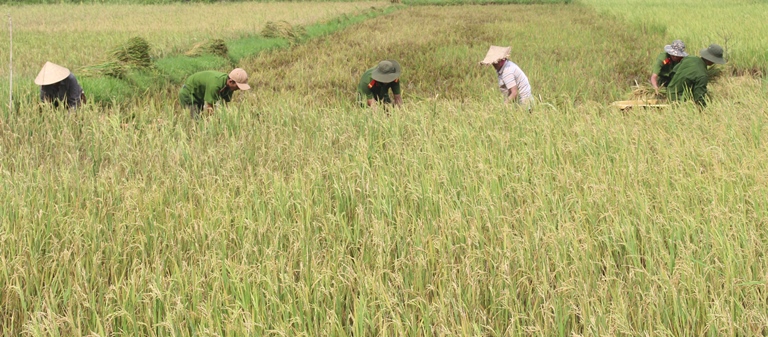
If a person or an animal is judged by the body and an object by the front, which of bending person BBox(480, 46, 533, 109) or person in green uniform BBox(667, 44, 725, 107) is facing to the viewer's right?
the person in green uniform

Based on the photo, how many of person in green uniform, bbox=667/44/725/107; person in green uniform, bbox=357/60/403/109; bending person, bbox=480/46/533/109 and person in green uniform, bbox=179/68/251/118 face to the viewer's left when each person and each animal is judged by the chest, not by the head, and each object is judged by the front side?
1

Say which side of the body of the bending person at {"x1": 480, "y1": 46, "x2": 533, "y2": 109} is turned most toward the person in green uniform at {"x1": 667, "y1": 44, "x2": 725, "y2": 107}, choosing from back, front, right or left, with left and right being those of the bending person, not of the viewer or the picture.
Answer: back

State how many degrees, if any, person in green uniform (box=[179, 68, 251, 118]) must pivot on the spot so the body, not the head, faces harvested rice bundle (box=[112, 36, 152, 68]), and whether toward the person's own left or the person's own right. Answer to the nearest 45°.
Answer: approximately 90° to the person's own left

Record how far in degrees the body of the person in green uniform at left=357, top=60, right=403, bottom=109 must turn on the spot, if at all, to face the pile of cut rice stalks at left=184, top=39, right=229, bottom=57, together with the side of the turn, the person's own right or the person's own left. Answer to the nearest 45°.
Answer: approximately 180°

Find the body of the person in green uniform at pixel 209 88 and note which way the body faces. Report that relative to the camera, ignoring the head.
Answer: to the viewer's right

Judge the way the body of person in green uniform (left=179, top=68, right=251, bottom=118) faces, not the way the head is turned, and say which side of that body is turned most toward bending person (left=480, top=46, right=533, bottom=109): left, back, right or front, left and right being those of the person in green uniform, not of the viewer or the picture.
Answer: front

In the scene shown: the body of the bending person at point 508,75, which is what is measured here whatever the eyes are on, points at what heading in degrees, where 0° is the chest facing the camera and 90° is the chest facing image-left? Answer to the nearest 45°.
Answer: approximately 90°

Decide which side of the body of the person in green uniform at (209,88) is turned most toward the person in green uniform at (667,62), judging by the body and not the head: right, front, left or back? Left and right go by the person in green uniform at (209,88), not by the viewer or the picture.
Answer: front

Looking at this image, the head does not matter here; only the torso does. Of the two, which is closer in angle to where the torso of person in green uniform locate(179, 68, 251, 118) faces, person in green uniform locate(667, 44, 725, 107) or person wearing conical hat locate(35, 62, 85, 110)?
the person in green uniform

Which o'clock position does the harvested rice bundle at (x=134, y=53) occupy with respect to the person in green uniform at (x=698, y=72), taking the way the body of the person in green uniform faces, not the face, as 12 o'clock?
The harvested rice bundle is roughly at 6 o'clock from the person in green uniform.

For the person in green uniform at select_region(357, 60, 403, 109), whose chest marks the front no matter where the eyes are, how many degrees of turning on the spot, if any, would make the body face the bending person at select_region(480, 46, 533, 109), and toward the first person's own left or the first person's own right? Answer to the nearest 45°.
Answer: approximately 45° to the first person's own left

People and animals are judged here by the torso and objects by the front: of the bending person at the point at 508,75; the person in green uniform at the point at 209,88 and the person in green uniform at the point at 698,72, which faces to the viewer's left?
the bending person

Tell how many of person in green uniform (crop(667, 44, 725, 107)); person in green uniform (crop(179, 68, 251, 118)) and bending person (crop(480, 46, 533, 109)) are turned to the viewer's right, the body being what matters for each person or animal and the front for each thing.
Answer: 2

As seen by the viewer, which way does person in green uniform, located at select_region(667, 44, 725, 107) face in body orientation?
to the viewer's right

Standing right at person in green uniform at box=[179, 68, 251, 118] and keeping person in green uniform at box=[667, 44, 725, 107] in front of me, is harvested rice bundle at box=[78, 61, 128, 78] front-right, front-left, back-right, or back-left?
back-left
